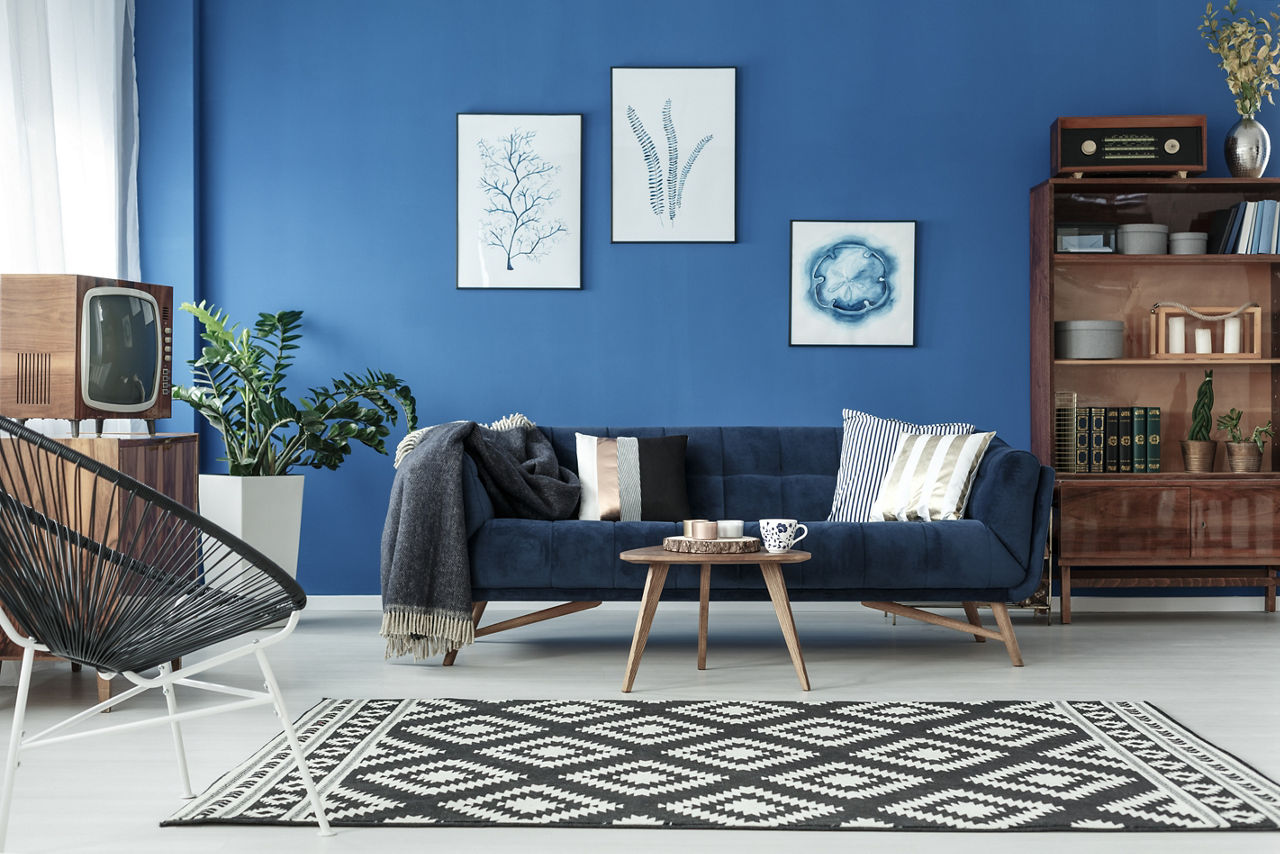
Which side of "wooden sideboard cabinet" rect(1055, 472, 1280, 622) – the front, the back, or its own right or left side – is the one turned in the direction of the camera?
front

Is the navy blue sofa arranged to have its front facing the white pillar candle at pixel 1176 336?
no

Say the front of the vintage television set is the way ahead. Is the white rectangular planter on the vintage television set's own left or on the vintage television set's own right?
on the vintage television set's own left

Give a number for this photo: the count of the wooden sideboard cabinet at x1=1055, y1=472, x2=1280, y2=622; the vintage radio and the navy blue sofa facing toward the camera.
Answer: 3

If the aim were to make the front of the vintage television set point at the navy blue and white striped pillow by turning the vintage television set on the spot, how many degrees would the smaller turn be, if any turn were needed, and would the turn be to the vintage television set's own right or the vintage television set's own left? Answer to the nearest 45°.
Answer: approximately 45° to the vintage television set's own left

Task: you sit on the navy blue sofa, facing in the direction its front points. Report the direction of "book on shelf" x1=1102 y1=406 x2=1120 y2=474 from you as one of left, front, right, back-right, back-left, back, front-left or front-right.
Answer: back-left

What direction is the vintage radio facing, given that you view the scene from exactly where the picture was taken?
facing the viewer

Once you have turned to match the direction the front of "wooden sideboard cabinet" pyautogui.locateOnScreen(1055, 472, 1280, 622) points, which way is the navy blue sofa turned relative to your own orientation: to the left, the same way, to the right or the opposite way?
the same way

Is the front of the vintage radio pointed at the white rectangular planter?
no

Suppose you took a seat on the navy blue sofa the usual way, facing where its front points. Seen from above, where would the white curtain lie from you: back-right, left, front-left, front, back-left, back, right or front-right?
right

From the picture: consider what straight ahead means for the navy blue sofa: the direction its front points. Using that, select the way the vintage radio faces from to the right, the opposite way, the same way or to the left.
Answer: the same way

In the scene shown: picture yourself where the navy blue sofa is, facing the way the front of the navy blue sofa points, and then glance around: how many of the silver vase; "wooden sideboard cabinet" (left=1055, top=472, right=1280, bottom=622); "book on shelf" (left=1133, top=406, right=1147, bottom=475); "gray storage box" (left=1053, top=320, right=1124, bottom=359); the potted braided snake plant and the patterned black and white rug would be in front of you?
1

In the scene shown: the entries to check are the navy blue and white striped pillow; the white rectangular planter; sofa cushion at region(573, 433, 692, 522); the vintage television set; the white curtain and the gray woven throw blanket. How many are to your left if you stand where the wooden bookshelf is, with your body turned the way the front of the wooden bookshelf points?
0

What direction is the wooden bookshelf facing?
toward the camera
